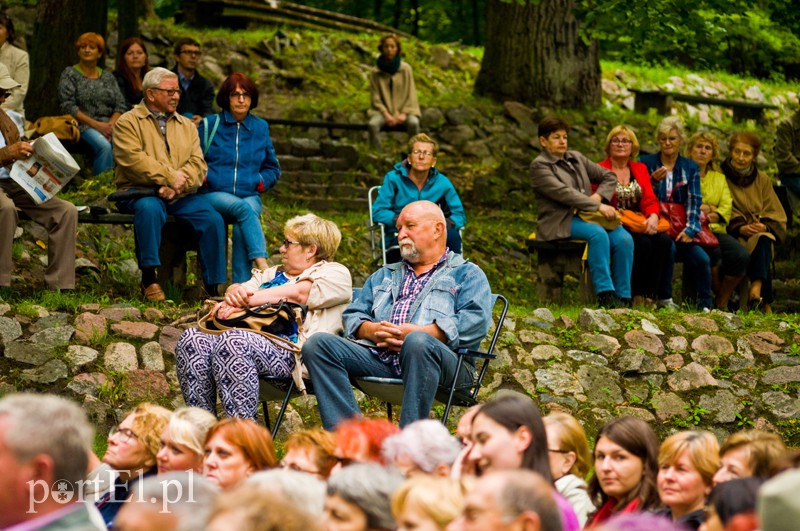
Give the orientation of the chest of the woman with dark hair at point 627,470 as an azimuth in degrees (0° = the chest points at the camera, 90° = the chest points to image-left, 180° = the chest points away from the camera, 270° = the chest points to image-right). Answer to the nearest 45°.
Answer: approximately 45°

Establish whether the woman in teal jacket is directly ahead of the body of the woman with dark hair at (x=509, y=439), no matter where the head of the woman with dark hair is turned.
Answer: no

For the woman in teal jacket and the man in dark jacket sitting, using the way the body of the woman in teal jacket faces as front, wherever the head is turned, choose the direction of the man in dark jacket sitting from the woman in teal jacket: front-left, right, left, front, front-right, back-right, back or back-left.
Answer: back-right

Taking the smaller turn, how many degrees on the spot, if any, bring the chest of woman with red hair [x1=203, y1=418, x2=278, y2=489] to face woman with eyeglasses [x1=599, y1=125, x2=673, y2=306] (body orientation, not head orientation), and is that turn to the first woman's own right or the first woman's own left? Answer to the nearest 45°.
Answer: approximately 180°

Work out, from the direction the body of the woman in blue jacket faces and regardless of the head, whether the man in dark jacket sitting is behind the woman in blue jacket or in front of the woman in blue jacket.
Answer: behind

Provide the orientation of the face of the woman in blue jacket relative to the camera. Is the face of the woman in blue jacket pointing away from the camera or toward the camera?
toward the camera

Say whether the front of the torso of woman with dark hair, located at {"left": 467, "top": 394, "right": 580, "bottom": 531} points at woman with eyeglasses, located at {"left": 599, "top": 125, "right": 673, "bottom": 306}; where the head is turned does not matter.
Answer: no

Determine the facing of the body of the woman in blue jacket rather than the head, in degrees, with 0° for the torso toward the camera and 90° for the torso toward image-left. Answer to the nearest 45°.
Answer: approximately 0°

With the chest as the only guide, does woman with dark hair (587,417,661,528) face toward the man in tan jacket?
no

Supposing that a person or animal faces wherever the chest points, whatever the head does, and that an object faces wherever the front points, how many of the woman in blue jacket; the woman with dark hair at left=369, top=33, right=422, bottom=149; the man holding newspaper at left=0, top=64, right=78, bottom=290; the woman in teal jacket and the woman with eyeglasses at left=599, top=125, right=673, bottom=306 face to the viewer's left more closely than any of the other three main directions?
0

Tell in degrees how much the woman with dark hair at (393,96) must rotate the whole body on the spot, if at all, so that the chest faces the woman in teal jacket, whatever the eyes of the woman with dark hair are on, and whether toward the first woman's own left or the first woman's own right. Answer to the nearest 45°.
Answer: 0° — they already face them

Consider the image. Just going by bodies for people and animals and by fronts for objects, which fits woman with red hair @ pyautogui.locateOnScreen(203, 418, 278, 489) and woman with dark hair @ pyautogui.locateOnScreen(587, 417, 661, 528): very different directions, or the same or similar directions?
same or similar directions

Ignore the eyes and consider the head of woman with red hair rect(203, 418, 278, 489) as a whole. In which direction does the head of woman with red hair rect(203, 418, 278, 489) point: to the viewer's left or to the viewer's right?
to the viewer's left

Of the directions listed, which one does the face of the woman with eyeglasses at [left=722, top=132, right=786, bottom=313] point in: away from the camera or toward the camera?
toward the camera

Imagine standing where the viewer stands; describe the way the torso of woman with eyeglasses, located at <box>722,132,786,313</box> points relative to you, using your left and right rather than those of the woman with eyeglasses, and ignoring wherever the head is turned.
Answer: facing the viewer and to the left of the viewer

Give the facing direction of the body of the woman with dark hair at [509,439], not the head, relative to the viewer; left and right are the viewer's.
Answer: facing to the left of the viewer

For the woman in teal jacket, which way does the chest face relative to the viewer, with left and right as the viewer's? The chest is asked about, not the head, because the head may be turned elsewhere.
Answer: facing the viewer
